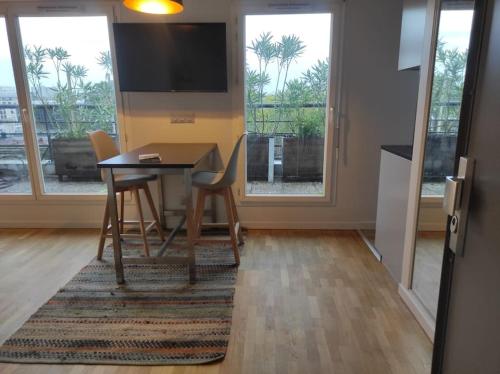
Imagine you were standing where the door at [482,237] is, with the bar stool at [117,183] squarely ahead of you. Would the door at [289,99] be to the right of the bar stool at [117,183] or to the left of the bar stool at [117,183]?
right

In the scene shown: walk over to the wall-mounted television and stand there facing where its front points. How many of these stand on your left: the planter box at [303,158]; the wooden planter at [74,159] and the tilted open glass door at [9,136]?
1

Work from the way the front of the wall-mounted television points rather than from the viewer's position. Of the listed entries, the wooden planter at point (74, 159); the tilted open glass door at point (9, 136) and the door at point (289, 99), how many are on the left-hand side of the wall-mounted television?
1

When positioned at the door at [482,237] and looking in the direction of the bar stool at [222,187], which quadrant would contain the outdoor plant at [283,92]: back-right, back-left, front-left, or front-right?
front-right

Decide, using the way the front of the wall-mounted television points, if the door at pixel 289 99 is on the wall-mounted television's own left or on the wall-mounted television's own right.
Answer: on the wall-mounted television's own left

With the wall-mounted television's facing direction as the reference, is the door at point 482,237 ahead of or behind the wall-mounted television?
ahead

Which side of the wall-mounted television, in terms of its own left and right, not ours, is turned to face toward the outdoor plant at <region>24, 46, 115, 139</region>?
right

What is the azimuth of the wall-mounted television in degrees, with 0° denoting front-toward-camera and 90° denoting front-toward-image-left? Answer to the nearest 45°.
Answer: approximately 0°

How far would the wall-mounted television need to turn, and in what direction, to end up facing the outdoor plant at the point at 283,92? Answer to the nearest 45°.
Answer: approximately 90° to its left

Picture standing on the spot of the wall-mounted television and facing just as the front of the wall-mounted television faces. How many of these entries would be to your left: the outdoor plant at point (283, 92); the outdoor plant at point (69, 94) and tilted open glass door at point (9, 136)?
1

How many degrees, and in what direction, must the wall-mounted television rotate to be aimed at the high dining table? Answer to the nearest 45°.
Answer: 0° — it already faces it

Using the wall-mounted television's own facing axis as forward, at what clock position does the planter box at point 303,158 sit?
The planter box is roughly at 9 o'clock from the wall-mounted television.

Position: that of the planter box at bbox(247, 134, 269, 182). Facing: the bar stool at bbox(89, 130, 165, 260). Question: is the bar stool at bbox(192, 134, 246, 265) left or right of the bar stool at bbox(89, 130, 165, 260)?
left

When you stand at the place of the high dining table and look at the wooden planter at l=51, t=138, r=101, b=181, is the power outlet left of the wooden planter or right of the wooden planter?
right

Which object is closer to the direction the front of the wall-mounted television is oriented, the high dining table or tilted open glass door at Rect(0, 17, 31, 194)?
the high dining table

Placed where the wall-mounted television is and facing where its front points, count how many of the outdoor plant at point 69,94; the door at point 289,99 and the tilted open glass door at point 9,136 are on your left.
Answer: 1

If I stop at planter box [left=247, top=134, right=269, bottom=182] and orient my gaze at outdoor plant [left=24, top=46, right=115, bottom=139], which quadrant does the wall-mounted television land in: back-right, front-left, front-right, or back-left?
front-left
